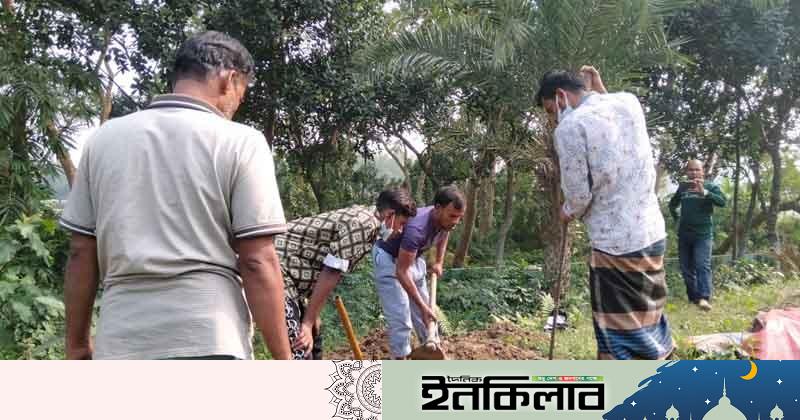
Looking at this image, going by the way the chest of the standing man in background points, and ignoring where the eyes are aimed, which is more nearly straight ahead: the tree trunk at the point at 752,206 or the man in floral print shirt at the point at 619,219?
the man in floral print shirt

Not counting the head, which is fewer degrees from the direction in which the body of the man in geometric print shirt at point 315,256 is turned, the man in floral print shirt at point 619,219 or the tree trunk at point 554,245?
the man in floral print shirt

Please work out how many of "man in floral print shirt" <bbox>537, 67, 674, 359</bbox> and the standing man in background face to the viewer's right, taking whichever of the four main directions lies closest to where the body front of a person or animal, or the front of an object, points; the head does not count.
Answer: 0

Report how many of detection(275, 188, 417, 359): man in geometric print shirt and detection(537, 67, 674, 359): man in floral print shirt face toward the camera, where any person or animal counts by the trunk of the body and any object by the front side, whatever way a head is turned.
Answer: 0

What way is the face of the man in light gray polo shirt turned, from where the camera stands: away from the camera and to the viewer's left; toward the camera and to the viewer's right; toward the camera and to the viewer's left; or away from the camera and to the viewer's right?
away from the camera and to the viewer's right

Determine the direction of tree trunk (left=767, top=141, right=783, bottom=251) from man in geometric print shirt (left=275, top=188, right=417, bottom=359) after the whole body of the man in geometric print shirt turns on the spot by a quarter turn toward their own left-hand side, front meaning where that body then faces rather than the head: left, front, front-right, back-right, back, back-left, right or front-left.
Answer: front-right

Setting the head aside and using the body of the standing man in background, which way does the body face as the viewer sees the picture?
toward the camera

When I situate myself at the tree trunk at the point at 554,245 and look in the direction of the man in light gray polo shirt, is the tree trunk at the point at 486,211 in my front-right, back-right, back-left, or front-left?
back-right

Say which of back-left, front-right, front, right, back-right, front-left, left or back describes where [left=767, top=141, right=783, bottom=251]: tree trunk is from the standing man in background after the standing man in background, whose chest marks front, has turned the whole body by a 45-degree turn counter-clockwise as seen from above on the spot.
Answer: back-left

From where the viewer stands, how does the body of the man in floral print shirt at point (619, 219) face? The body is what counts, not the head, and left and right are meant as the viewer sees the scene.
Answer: facing away from the viewer and to the left of the viewer

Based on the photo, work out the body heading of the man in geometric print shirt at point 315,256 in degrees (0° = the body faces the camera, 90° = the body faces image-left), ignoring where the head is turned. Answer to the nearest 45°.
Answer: approximately 270°

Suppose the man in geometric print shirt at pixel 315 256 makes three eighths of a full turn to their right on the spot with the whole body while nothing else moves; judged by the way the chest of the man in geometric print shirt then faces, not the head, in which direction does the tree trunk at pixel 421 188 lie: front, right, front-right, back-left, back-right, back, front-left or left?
back-right

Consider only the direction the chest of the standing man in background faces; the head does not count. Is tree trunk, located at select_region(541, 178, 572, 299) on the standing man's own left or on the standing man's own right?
on the standing man's own right

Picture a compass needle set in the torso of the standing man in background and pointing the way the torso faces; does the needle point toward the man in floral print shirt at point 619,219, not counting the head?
yes
